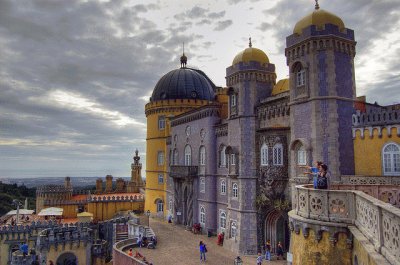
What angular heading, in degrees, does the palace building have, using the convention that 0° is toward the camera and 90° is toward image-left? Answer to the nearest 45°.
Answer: approximately 45°
